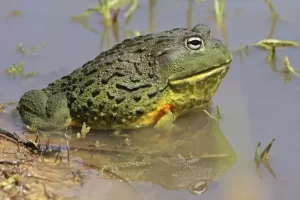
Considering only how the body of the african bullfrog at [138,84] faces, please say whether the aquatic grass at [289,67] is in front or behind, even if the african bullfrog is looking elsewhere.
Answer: in front

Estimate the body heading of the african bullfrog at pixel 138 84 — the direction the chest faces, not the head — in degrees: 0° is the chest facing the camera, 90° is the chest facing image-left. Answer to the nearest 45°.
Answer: approximately 270°

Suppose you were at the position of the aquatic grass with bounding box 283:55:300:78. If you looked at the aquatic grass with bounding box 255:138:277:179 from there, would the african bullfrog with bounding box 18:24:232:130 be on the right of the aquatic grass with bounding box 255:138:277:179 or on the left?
right

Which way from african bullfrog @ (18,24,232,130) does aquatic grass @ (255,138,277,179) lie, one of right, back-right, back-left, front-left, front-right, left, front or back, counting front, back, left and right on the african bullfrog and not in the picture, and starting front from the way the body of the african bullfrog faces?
front-right
